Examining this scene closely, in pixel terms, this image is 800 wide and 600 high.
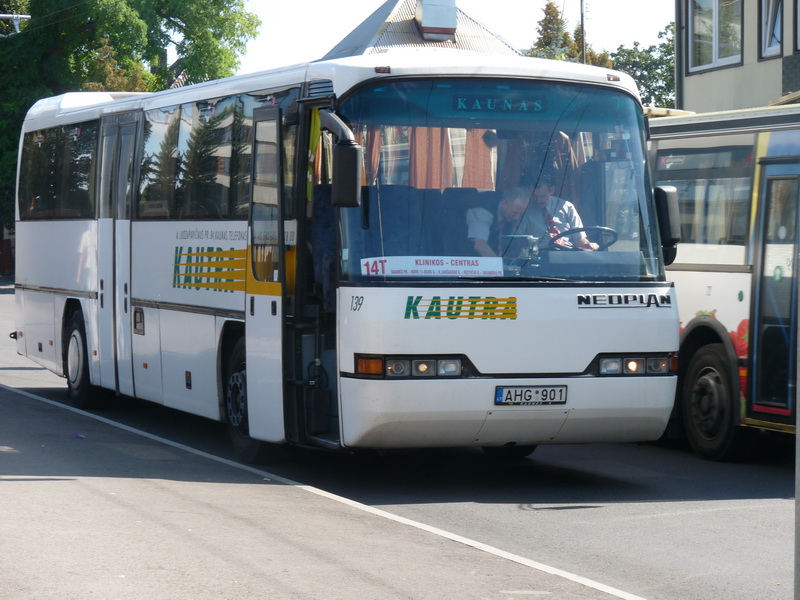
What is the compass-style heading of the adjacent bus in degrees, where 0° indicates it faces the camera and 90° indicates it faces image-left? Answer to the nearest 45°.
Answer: approximately 315°

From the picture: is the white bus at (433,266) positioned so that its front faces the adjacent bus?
no

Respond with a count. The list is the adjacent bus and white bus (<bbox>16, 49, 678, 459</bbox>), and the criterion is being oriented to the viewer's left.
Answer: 0

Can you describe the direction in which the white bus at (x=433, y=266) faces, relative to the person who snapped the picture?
facing the viewer and to the right of the viewer

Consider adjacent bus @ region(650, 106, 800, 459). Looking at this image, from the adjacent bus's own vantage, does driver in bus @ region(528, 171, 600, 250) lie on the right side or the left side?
on its right

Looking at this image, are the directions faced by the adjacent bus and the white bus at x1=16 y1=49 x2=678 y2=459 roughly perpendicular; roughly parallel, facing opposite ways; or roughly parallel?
roughly parallel
